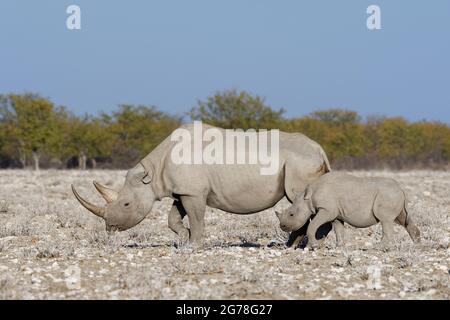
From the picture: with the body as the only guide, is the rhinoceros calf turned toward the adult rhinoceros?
yes

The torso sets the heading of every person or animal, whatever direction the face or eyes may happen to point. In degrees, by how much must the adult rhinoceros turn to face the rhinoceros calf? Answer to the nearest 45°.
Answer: approximately 180°

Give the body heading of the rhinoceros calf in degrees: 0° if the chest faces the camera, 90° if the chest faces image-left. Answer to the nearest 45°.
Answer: approximately 90°

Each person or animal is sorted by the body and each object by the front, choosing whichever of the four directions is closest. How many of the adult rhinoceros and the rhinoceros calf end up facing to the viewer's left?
2

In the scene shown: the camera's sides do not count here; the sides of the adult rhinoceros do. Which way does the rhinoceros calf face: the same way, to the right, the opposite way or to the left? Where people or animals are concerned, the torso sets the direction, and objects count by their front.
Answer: the same way

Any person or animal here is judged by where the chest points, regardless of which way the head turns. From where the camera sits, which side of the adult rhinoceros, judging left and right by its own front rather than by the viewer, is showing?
left
